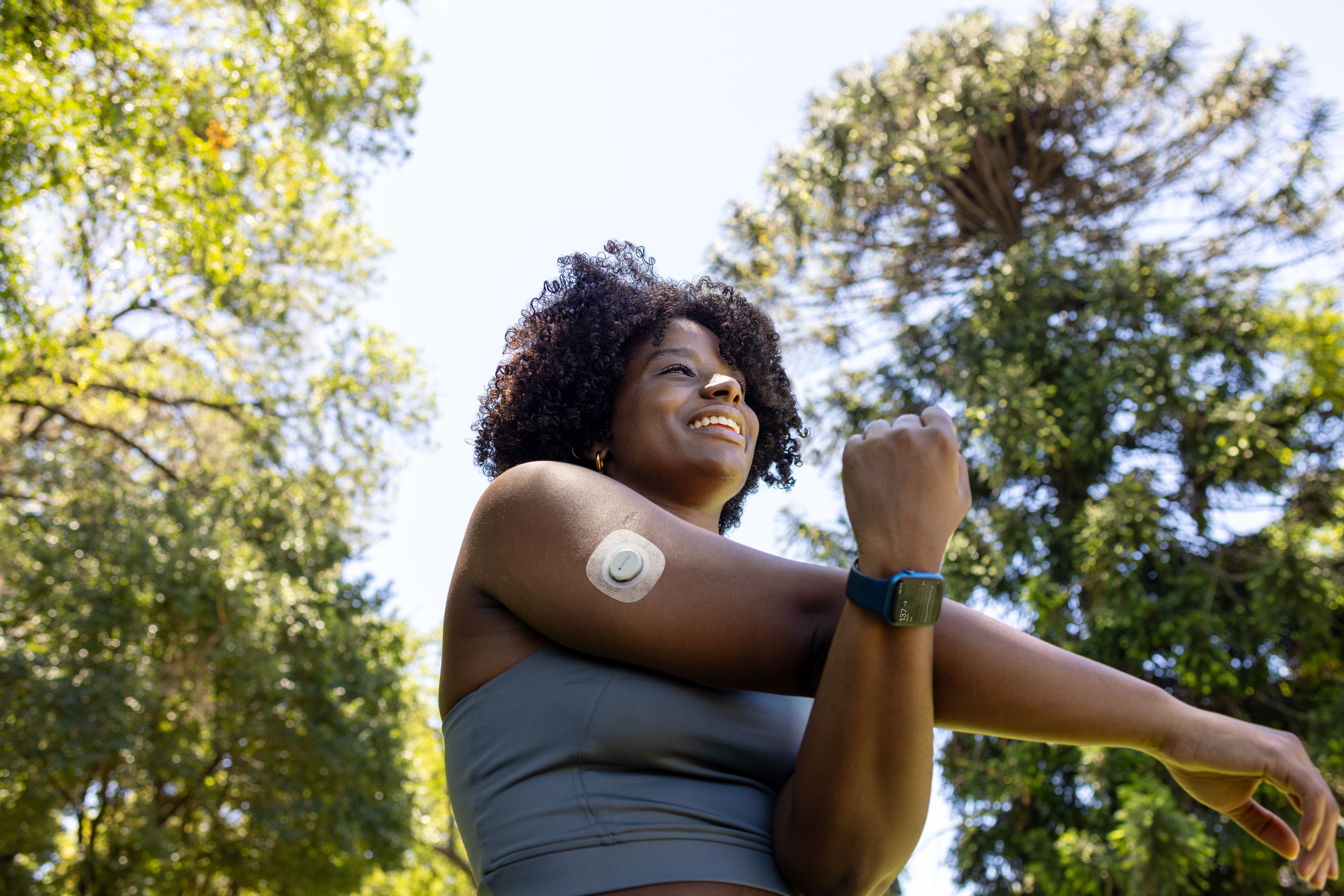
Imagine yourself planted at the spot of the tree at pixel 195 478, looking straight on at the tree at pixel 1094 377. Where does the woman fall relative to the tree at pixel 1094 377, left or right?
right

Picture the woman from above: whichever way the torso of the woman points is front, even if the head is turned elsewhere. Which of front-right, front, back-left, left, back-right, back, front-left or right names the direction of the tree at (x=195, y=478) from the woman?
back

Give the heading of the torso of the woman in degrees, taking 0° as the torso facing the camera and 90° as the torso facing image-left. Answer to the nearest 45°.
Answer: approximately 315°

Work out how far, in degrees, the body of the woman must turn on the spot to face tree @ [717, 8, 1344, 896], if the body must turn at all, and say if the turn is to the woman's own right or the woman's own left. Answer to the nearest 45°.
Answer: approximately 135° to the woman's own left

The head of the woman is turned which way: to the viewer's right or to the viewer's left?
to the viewer's right
